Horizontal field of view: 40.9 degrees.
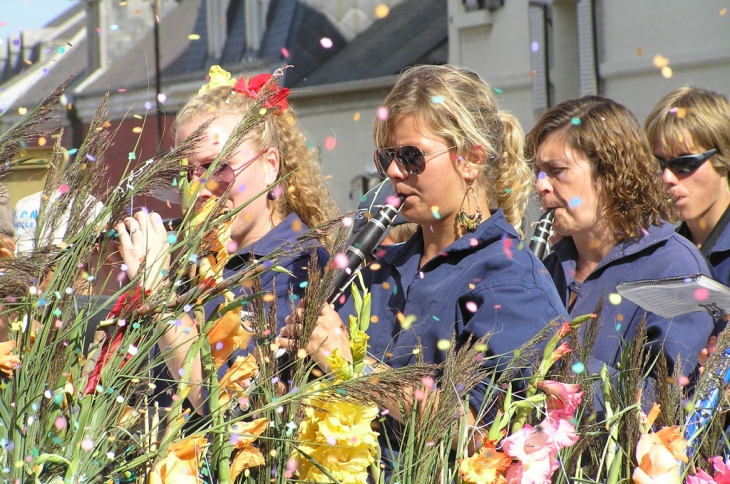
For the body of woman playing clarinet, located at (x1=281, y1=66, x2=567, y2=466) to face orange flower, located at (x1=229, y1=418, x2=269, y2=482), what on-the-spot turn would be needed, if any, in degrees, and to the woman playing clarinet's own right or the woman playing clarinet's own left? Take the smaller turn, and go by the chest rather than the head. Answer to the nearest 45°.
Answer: approximately 45° to the woman playing clarinet's own left

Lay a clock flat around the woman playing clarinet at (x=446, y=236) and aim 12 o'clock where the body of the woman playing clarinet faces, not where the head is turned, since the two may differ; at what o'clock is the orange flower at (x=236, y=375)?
The orange flower is roughly at 11 o'clock from the woman playing clarinet.

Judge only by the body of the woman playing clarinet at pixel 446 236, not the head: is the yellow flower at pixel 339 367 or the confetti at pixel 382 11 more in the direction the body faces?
the yellow flower

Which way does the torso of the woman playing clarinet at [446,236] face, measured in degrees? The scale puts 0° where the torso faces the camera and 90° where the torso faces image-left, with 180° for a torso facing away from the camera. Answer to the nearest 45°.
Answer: approximately 45°

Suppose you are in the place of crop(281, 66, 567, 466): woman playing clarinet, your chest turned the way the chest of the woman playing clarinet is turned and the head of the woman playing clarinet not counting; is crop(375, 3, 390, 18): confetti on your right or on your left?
on your right

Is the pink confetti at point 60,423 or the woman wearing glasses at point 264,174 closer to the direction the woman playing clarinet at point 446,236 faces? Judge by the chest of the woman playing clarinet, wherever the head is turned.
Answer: the pink confetti

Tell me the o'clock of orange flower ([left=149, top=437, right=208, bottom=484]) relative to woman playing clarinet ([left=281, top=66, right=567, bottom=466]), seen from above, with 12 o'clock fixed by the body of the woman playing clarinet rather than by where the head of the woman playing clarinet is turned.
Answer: The orange flower is roughly at 11 o'clock from the woman playing clarinet.

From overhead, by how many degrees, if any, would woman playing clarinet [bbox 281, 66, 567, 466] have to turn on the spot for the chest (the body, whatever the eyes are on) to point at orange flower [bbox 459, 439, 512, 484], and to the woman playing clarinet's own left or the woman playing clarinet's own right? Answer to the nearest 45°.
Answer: approximately 45° to the woman playing clarinet's own left

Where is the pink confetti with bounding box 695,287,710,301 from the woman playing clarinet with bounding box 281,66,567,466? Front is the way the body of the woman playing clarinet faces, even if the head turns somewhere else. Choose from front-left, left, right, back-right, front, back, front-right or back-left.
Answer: left

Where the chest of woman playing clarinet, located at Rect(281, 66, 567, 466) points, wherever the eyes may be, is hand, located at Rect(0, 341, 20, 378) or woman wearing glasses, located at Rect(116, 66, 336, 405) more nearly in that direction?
the hand

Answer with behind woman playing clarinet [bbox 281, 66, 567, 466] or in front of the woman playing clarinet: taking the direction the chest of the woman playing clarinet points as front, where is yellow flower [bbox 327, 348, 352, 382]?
in front

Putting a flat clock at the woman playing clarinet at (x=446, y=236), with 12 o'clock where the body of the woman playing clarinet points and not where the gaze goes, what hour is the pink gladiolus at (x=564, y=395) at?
The pink gladiolus is roughly at 10 o'clock from the woman playing clarinet.
